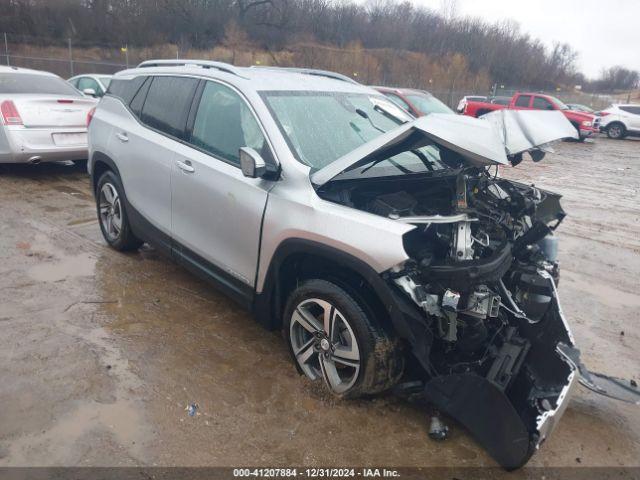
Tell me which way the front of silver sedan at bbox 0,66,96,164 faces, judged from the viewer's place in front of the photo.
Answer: facing away from the viewer and to the left of the viewer

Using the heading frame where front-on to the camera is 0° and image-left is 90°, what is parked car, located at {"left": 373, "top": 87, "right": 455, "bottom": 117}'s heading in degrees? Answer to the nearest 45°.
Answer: approximately 315°

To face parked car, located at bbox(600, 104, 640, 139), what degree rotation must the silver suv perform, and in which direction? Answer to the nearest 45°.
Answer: approximately 90° to its left

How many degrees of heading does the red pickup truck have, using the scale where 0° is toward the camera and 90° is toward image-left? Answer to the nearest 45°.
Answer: approximately 315°

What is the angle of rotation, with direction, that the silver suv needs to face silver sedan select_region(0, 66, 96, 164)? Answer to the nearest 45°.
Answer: approximately 180°
